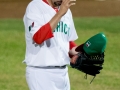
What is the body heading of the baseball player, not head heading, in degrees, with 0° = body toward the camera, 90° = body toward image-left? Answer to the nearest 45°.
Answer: approximately 315°
